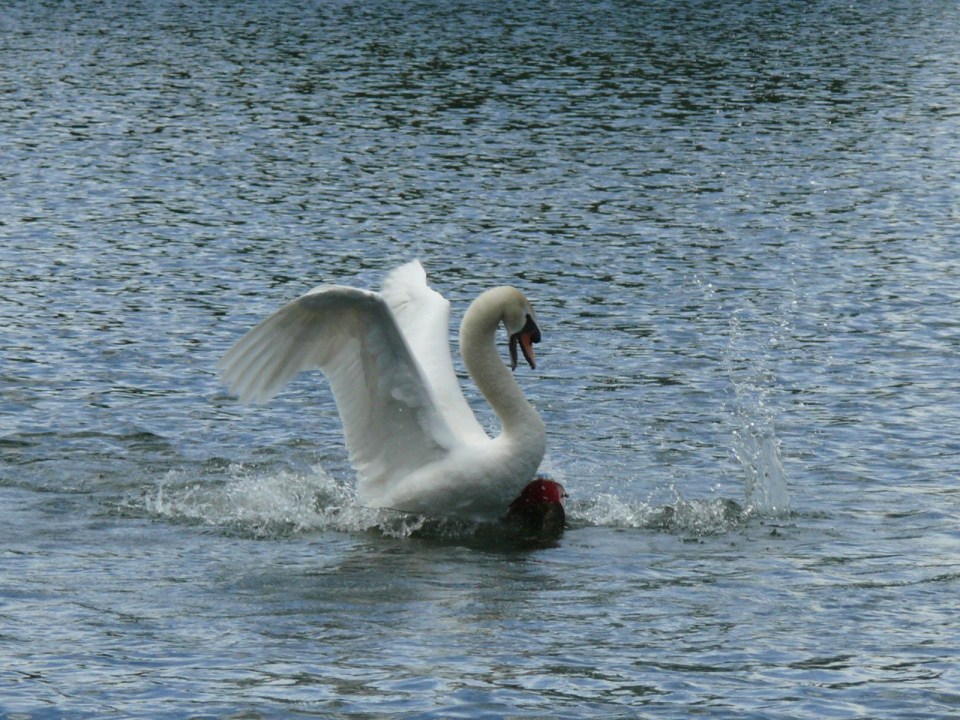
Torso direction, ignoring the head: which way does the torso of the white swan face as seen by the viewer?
to the viewer's right

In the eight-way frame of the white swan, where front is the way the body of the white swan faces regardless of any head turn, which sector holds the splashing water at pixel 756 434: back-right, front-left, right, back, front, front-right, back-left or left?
front-left
